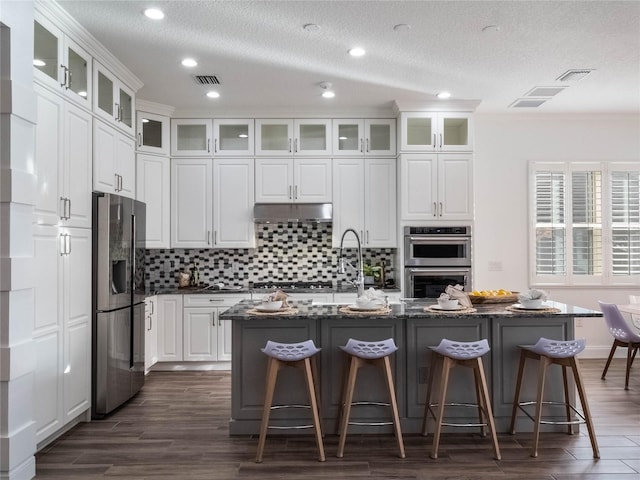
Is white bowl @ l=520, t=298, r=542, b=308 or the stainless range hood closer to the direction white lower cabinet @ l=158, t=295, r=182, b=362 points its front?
the white bowl

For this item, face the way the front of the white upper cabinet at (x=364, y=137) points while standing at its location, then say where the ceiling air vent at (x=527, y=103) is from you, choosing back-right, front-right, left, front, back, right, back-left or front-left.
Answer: left

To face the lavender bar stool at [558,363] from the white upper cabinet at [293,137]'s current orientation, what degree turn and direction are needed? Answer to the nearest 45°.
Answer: approximately 45° to its left

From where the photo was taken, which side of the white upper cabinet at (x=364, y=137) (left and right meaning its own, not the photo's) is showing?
front

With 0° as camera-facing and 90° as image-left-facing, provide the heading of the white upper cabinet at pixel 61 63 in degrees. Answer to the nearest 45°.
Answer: approximately 315°

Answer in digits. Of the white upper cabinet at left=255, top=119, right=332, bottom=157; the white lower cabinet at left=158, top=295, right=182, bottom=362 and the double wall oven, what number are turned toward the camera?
3

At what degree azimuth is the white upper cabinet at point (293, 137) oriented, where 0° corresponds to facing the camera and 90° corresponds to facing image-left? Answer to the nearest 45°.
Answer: approximately 0°

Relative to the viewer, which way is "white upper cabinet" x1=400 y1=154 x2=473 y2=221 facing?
toward the camera

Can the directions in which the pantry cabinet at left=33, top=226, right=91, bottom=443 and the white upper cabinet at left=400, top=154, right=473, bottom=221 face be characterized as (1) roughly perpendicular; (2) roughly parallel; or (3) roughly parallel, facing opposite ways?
roughly perpendicular

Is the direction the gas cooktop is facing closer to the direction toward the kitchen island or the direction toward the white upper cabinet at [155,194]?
the kitchen island

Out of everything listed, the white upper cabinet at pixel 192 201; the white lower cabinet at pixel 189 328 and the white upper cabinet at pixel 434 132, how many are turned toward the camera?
3

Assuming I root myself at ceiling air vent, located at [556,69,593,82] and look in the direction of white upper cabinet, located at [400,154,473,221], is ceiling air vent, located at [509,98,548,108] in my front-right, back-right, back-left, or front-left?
front-right

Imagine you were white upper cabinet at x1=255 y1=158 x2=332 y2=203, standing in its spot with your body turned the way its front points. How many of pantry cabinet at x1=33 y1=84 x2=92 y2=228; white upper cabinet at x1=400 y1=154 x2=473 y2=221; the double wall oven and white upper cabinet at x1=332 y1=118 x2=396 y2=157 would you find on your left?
3

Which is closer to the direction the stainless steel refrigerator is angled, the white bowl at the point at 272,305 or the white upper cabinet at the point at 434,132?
the white bowl

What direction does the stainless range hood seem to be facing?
toward the camera

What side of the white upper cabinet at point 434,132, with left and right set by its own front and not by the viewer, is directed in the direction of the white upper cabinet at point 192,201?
right

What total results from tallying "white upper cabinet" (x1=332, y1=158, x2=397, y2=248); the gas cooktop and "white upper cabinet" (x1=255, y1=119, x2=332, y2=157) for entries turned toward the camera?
3
